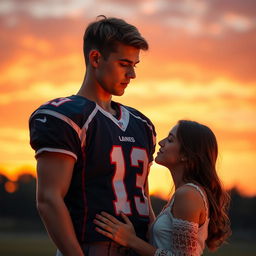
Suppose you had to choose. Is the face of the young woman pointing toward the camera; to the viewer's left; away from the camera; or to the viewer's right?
to the viewer's left

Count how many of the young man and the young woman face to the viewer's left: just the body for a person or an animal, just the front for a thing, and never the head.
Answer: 1

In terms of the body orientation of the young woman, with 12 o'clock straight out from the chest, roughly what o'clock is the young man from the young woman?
The young man is roughly at 11 o'clock from the young woman.

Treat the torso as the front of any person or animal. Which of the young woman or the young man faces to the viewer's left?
the young woman

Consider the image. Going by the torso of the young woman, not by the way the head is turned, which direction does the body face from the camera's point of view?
to the viewer's left

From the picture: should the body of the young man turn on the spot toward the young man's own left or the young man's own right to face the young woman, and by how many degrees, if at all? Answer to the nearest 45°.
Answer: approximately 45° to the young man's own left

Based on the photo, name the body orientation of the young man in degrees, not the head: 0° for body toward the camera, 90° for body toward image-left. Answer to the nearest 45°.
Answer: approximately 315°
